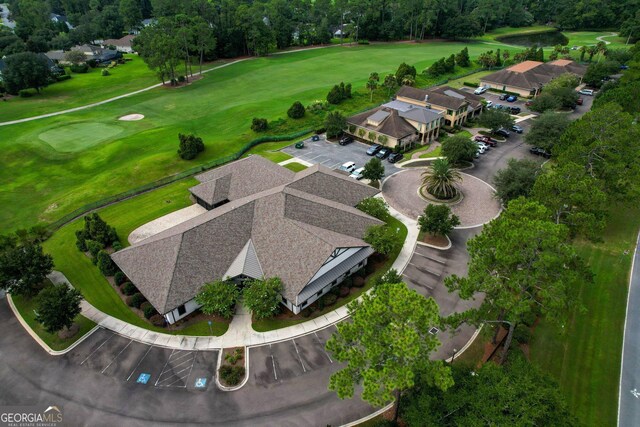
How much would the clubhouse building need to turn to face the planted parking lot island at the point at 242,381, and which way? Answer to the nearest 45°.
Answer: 0° — it already faces it

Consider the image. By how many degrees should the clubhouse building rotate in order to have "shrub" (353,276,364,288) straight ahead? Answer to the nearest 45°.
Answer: approximately 90° to its left

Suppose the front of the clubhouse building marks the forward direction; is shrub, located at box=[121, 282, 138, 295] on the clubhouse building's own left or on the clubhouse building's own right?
on the clubhouse building's own right

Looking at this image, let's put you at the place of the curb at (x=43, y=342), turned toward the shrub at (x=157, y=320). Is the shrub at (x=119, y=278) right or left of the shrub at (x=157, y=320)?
left

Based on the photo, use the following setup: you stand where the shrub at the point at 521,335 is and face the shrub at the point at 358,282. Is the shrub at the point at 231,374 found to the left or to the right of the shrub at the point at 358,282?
left

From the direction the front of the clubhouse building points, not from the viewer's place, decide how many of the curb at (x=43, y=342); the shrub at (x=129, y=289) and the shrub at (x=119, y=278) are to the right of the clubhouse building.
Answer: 3

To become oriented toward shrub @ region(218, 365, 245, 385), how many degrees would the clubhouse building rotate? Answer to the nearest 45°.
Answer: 0° — it already faces it

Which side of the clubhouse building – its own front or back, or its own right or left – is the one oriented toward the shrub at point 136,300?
right

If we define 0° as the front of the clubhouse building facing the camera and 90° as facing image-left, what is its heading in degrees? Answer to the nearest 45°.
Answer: approximately 0°

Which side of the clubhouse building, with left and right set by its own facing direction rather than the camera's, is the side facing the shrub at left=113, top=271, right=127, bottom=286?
right
